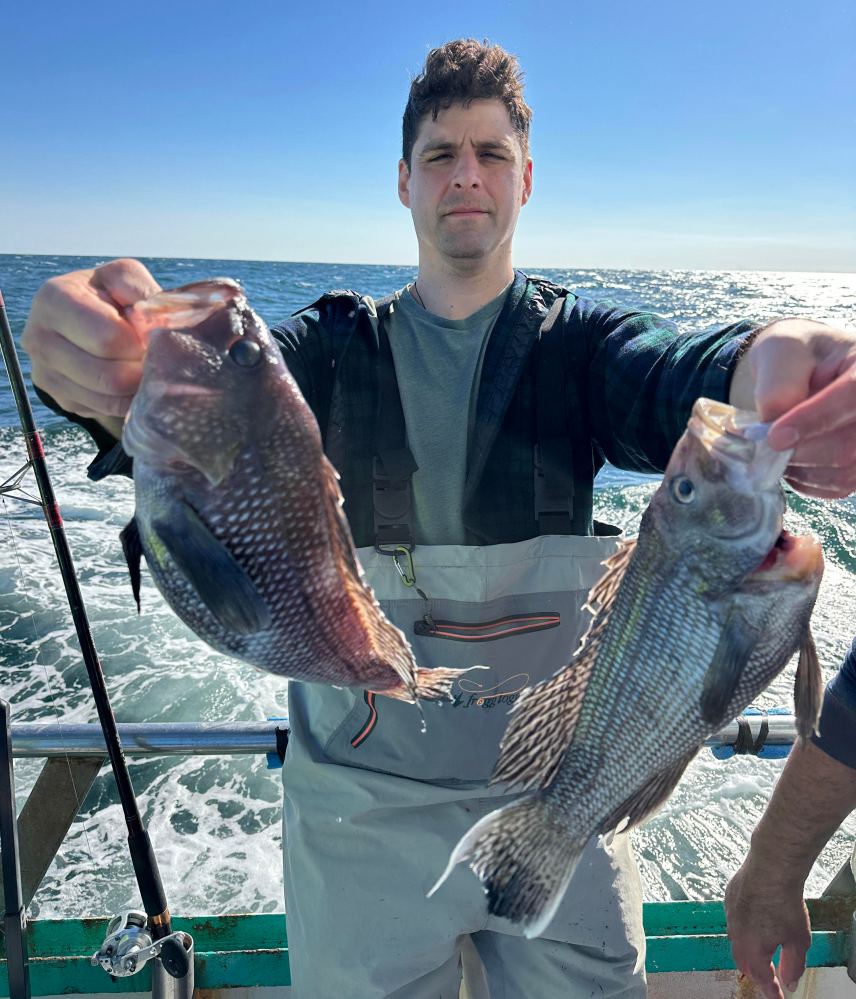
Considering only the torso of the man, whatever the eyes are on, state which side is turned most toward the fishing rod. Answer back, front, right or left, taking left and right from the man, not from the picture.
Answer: right

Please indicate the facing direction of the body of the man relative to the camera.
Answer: toward the camera

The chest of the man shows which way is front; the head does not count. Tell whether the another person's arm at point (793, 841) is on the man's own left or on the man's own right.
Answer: on the man's own left

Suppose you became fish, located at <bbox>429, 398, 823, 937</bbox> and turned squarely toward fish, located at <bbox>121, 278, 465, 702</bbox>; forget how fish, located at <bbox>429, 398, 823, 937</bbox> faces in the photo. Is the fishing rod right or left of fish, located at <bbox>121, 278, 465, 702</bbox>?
right

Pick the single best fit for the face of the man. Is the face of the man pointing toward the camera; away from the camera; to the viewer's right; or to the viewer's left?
toward the camera
